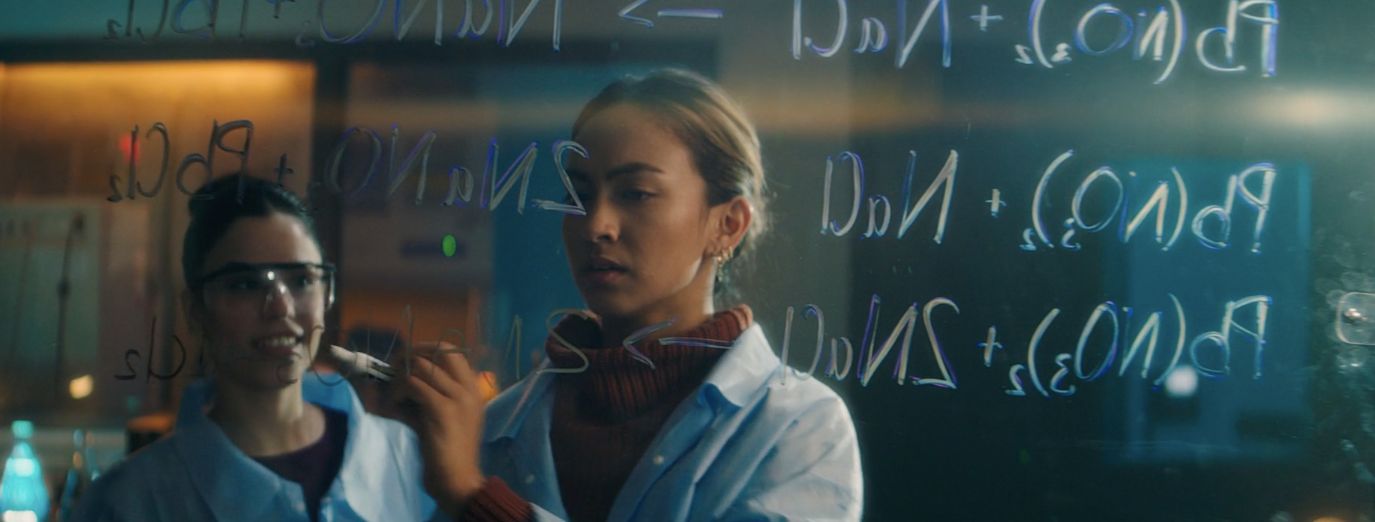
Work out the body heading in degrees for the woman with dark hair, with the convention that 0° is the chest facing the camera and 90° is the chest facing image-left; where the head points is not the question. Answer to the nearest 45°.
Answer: approximately 315°

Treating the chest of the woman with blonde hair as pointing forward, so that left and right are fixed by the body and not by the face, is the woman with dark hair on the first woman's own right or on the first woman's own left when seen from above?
on the first woman's own right

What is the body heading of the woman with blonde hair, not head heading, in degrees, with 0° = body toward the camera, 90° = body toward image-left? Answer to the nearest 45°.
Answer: approximately 45°

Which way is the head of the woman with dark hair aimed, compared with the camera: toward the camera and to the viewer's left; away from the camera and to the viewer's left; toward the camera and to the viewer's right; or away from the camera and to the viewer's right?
toward the camera and to the viewer's right

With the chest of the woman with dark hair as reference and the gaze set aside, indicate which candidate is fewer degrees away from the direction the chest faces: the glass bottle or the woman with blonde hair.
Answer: the woman with blonde hair
